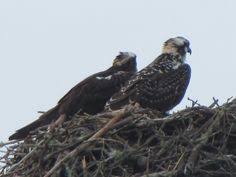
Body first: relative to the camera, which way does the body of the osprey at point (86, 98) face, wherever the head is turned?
to the viewer's right
